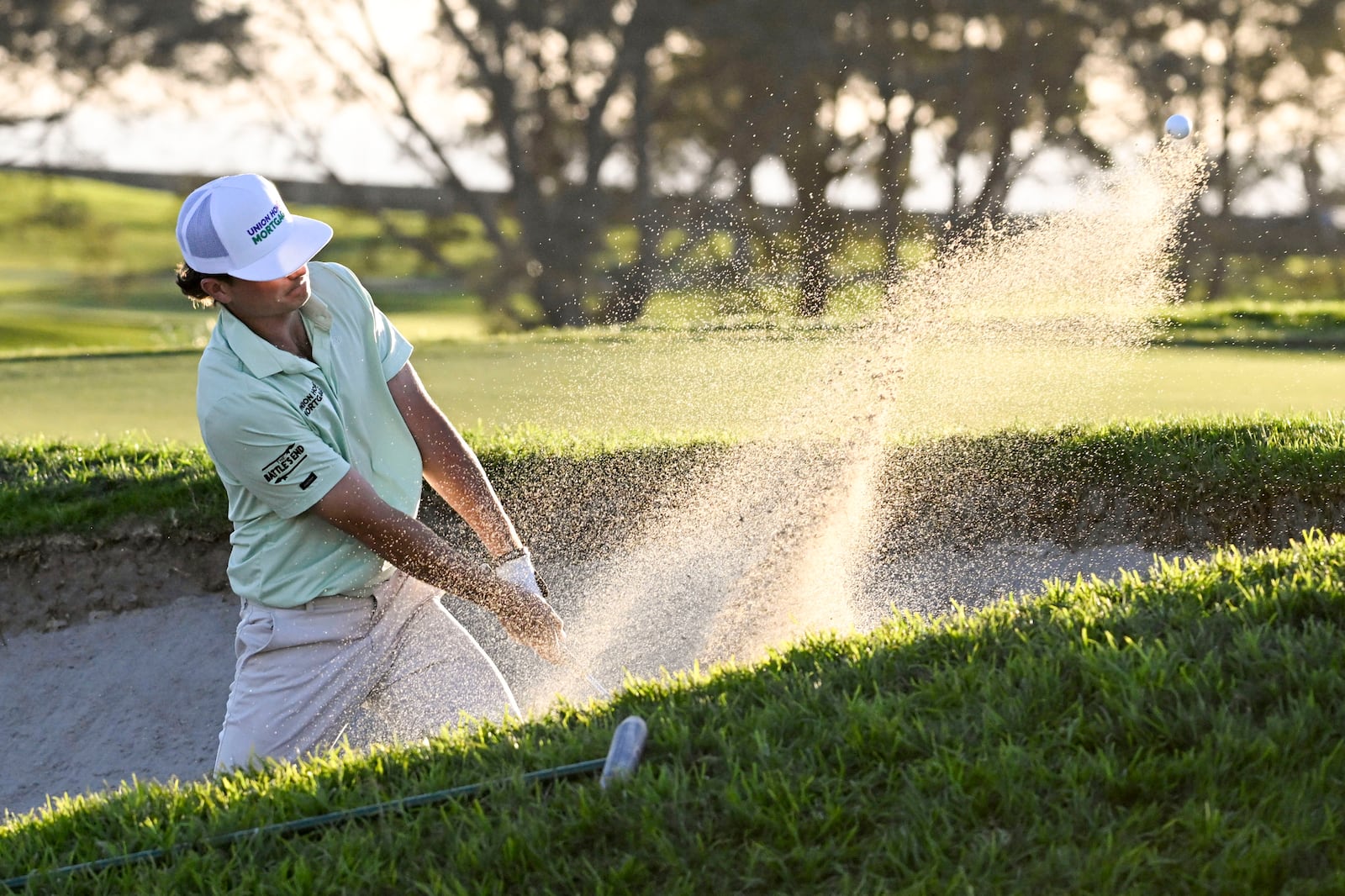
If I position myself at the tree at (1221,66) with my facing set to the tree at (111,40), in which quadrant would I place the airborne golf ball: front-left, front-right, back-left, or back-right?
front-left

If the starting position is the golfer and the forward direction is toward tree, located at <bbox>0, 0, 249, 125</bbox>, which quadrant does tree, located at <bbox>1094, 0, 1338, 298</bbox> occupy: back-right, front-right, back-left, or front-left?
front-right

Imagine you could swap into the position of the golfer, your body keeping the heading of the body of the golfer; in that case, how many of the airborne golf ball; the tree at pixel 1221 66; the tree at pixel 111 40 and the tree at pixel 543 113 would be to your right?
0

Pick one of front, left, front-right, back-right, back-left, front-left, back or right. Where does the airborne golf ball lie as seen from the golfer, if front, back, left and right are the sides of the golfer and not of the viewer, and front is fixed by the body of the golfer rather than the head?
left

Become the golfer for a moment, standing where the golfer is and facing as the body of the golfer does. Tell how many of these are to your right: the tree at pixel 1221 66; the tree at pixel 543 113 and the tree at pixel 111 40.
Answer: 0

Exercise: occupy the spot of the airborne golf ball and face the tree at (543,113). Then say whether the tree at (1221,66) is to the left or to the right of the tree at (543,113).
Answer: right

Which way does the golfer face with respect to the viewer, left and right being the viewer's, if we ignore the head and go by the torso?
facing the viewer and to the right of the viewer

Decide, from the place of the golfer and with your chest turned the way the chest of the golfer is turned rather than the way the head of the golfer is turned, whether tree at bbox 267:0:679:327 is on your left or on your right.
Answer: on your left

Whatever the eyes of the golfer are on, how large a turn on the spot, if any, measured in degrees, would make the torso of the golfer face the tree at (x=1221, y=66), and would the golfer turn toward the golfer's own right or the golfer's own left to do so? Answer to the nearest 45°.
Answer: approximately 90° to the golfer's own left

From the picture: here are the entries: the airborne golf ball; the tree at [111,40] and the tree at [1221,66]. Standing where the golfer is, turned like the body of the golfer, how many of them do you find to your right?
0

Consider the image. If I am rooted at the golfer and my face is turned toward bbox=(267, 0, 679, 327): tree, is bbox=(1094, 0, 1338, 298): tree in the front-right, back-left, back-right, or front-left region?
front-right

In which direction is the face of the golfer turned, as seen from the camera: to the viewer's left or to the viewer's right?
to the viewer's right

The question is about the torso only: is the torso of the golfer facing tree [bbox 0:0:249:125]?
no
